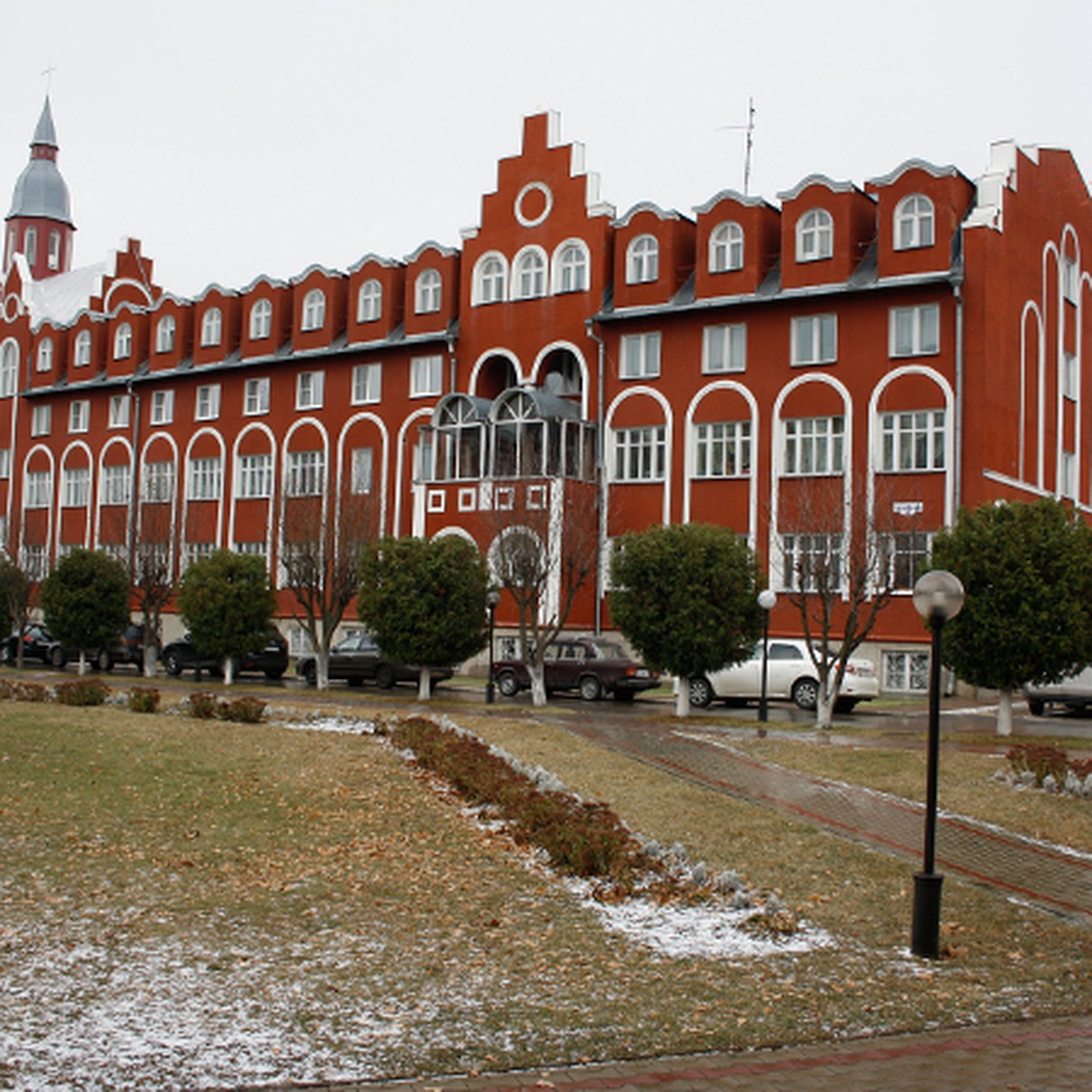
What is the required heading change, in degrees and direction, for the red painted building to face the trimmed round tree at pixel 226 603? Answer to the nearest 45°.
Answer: approximately 45° to its right

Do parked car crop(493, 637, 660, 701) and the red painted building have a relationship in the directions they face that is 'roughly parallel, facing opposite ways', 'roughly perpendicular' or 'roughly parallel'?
roughly perpendicular

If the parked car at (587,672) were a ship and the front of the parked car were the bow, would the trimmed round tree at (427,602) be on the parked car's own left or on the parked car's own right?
on the parked car's own left

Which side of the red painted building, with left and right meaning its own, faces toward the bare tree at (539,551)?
front

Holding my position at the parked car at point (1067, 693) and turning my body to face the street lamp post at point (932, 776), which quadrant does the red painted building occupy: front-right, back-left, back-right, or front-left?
back-right

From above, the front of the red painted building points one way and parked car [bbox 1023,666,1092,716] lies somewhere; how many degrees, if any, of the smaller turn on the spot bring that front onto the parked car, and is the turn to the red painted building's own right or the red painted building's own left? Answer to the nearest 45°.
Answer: approximately 90° to the red painted building's own left

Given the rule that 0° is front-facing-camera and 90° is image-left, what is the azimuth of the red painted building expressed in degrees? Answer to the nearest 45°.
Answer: approximately 45°
